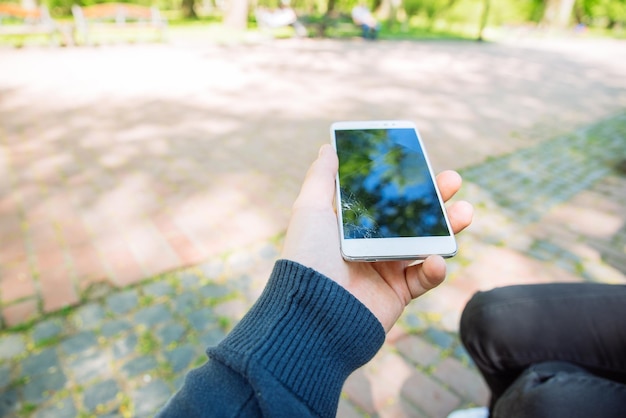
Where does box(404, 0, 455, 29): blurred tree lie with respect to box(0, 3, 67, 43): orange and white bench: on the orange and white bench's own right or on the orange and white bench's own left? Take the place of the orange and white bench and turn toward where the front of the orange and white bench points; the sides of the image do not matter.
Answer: on the orange and white bench's own left

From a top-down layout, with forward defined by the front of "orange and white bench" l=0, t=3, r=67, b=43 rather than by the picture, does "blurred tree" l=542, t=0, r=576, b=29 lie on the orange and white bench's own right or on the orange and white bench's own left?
on the orange and white bench's own left

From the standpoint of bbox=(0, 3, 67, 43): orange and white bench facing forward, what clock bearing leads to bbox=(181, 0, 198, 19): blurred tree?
The blurred tree is roughly at 7 o'clock from the orange and white bench.

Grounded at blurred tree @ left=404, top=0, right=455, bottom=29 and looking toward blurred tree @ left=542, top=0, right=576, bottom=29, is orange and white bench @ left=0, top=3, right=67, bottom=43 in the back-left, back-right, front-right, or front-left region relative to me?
back-right

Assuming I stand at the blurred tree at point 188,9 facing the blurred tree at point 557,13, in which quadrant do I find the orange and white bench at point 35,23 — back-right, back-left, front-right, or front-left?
back-right

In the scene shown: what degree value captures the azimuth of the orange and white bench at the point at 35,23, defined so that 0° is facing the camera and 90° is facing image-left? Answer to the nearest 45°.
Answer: approximately 0°
